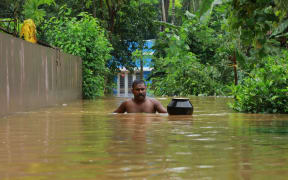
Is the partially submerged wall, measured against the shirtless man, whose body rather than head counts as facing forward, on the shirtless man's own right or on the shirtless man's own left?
on the shirtless man's own right

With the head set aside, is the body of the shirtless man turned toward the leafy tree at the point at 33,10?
no

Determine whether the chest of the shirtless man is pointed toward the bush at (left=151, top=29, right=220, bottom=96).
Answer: no

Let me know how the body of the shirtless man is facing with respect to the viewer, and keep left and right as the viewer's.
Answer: facing the viewer

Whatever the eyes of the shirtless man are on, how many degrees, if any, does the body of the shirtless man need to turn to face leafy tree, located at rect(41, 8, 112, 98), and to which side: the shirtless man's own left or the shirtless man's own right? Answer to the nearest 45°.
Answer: approximately 180°

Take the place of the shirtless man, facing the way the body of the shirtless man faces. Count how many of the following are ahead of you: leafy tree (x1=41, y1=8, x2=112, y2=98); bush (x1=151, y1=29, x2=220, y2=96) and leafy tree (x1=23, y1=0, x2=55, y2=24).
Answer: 0

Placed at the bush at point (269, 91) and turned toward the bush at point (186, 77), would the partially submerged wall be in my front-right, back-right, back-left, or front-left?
front-left

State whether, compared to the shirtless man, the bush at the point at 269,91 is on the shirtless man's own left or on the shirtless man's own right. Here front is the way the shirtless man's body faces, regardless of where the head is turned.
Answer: on the shirtless man's own left

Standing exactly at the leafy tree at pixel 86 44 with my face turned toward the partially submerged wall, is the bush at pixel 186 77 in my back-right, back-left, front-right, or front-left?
back-left
